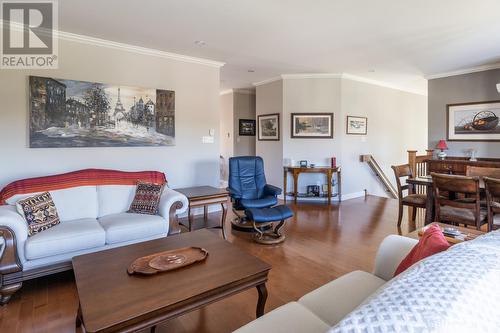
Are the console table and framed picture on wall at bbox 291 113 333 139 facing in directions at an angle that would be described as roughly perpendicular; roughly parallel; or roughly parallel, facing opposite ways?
roughly parallel

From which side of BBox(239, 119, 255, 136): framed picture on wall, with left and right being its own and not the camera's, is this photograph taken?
front

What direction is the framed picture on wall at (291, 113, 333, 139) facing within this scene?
toward the camera

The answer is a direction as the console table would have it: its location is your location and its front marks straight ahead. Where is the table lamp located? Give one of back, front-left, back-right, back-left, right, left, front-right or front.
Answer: left

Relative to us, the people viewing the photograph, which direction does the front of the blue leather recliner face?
facing the viewer and to the right of the viewer

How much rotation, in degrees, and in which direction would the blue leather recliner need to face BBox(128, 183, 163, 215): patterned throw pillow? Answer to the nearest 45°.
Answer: approximately 90° to its right

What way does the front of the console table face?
toward the camera

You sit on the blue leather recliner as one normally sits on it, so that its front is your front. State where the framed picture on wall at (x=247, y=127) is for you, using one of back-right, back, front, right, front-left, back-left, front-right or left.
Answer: back-left

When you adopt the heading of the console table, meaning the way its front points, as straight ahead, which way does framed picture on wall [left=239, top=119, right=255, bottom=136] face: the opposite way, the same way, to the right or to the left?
the same way

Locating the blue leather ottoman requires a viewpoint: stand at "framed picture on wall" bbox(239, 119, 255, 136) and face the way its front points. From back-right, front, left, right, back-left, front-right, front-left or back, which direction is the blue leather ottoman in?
front

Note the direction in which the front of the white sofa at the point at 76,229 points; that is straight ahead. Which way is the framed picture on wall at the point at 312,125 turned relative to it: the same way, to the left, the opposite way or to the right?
to the right

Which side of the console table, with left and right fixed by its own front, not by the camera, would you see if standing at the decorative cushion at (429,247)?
front

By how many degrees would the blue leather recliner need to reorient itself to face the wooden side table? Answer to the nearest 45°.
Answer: approximately 90° to its right
